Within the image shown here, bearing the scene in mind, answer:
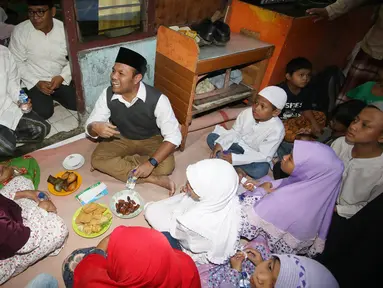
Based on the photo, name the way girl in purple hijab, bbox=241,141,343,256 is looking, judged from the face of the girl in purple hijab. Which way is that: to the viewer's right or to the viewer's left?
to the viewer's left

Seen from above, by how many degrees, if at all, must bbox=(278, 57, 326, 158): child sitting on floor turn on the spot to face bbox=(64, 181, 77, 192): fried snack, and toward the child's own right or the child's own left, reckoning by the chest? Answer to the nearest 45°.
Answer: approximately 45° to the child's own right

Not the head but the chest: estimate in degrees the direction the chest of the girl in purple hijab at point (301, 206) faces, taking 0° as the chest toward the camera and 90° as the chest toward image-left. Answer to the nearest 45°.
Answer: approximately 90°

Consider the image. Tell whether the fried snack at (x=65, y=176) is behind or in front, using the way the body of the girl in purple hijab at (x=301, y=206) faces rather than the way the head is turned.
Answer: in front

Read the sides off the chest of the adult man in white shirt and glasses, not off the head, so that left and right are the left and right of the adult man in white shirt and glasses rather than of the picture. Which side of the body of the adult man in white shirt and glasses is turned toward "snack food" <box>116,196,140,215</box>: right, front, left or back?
front

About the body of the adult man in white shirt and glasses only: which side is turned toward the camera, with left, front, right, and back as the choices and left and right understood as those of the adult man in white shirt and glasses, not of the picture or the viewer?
front

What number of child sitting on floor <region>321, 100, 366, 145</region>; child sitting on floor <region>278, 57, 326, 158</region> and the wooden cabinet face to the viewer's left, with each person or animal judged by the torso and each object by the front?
1

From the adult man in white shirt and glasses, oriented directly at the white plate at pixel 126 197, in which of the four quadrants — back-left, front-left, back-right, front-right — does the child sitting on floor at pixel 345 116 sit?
front-left

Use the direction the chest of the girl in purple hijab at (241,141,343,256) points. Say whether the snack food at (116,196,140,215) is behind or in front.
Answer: in front

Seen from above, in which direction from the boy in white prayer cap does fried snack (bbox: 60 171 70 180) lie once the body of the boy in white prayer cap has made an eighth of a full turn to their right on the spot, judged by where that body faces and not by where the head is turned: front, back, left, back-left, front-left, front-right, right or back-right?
front-left
